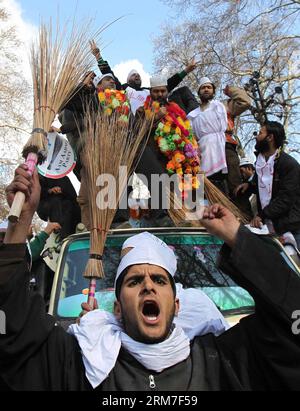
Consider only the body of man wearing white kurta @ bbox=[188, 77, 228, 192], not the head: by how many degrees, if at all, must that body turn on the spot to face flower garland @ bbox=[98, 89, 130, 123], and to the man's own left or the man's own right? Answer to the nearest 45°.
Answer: approximately 45° to the man's own right

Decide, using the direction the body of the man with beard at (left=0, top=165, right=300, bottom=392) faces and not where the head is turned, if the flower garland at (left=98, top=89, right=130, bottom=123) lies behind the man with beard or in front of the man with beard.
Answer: behind

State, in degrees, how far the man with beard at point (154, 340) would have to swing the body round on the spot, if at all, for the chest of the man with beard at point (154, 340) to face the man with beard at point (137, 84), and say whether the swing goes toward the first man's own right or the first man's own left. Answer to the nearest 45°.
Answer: approximately 180°

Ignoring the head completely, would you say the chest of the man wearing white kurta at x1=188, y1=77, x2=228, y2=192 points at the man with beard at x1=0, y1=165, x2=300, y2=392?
yes

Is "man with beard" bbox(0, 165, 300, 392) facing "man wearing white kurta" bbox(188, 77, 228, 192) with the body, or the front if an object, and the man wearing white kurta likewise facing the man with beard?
no

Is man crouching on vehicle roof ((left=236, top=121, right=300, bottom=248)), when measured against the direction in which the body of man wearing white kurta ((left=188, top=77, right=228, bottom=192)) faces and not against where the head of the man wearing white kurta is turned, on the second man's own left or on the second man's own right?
on the second man's own left

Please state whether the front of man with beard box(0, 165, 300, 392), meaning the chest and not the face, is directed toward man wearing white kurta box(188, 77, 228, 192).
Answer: no

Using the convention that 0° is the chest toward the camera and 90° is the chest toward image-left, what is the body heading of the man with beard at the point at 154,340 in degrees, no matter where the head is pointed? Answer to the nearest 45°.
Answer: approximately 0°

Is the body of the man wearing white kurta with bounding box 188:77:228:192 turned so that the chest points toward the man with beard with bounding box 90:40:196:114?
no

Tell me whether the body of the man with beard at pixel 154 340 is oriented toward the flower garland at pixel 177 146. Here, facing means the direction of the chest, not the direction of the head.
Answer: no

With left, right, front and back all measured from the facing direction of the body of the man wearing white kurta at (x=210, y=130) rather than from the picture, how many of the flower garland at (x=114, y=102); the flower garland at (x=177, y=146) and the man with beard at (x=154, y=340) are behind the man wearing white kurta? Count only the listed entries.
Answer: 0

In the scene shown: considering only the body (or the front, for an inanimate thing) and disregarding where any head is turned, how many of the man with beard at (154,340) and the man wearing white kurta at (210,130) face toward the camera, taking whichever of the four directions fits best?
2

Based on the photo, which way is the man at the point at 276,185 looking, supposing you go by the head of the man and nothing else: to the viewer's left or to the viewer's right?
to the viewer's left

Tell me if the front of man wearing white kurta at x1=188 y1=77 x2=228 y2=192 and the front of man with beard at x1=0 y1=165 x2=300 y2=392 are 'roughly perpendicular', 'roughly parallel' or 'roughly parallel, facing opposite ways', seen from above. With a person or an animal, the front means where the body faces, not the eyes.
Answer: roughly parallel

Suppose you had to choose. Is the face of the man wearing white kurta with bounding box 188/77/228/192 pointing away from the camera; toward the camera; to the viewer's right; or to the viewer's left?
toward the camera

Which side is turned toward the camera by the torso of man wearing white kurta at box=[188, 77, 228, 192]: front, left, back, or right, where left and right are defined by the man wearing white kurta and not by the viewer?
front
